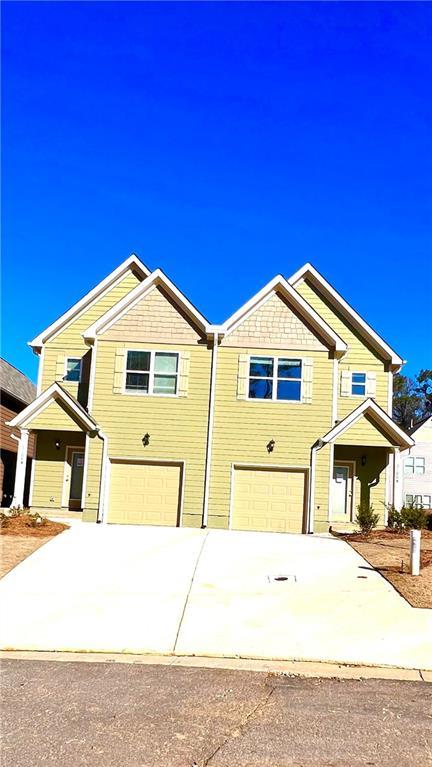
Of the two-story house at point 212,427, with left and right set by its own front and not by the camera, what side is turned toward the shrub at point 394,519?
left

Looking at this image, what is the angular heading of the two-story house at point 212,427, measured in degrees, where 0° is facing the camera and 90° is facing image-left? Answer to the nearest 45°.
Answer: approximately 0°

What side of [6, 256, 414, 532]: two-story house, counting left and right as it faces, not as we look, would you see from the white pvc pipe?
front

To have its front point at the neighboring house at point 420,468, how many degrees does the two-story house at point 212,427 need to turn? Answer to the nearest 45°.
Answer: approximately 135° to its left

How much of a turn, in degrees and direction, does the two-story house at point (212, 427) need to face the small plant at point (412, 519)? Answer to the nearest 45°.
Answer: approximately 90° to its left

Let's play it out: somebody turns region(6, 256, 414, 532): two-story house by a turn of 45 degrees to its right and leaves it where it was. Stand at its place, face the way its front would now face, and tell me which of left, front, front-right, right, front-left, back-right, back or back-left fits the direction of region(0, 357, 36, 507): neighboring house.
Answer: right
